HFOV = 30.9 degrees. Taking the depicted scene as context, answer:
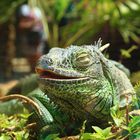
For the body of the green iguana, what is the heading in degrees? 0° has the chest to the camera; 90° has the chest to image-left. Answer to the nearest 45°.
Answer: approximately 45°
